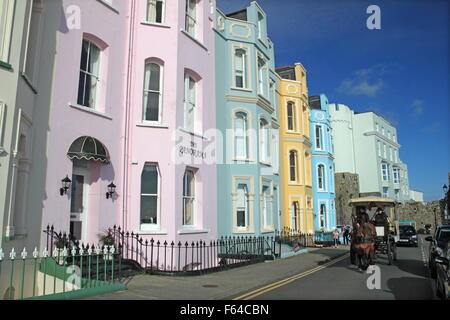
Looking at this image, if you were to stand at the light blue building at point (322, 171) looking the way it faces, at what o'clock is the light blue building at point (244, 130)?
the light blue building at point (244, 130) is roughly at 2 o'clock from the light blue building at point (322, 171).

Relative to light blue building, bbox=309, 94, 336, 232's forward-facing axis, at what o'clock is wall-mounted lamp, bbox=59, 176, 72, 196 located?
The wall-mounted lamp is roughly at 2 o'clock from the light blue building.

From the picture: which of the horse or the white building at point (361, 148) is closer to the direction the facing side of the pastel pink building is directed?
the horse

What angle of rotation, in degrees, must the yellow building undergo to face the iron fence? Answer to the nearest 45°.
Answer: approximately 45° to its right

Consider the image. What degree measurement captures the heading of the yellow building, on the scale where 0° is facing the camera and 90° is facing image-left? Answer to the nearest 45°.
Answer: approximately 315°

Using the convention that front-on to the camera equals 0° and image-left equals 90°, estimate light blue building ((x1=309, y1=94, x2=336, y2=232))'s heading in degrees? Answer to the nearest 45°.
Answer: approximately 315°

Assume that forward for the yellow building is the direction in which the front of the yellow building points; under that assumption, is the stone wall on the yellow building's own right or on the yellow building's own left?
on the yellow building's own left

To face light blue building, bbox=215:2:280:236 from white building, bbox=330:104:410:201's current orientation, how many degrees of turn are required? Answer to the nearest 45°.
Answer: approximately 45° to its right

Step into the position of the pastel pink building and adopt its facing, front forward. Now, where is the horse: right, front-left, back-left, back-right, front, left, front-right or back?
front-left

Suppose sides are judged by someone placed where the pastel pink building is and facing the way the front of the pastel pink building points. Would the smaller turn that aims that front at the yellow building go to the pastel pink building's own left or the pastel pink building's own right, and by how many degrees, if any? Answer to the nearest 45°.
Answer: approximately 90° to the pastel pink building's own left

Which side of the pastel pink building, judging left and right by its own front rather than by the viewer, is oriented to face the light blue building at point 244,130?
left

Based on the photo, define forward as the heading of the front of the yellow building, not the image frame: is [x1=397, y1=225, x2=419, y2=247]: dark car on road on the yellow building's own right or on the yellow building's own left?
on the yellow building's own left
